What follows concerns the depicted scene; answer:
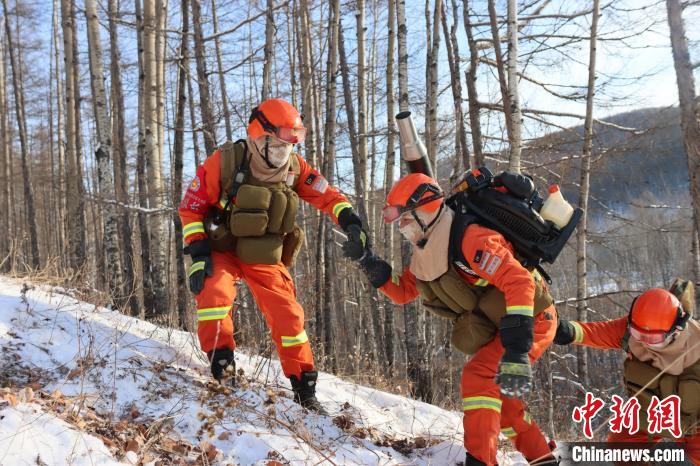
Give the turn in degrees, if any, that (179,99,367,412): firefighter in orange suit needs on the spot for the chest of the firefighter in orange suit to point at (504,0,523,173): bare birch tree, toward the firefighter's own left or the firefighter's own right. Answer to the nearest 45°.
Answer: approximately 90° to the firefighter's own left

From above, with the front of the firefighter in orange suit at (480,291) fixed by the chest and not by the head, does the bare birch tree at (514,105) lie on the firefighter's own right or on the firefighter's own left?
on the firefighter's own right

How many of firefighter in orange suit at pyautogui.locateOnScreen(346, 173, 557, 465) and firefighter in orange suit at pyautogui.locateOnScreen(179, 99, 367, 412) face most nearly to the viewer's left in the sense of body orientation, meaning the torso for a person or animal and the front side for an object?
1

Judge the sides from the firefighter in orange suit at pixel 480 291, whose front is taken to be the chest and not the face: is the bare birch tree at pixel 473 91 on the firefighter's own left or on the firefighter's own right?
on the firefighter's own right

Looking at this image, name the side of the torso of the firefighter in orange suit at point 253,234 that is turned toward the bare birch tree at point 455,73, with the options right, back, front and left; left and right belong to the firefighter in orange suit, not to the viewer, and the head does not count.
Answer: left

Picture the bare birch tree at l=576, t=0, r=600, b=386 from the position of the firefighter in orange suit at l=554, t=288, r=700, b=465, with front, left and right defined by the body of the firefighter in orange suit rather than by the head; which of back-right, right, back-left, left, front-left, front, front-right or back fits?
back-right

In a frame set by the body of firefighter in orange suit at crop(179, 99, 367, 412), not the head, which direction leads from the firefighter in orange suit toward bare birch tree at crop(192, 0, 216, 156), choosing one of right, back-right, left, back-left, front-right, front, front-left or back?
back-left

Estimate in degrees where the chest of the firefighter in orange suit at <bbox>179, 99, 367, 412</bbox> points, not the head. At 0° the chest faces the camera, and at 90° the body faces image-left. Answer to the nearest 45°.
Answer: approximately 315°

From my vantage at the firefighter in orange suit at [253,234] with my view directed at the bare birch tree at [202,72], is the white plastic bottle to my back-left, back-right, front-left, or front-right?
back-right

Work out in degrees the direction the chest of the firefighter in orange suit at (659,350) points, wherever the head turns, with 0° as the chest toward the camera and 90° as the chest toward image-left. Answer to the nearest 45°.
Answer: approximately 45°

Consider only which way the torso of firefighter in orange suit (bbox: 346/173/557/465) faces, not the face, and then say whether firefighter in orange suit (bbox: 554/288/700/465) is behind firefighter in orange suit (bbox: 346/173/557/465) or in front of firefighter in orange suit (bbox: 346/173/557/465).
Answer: behind

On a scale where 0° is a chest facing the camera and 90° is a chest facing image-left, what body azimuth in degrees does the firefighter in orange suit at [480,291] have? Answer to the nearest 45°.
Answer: approximately 90°

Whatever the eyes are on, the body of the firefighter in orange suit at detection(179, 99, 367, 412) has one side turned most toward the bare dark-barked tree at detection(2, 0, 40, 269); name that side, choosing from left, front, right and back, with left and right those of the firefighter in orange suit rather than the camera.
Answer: back

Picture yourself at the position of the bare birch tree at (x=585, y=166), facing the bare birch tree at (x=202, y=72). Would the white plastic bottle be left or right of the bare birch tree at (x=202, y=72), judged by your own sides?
left
